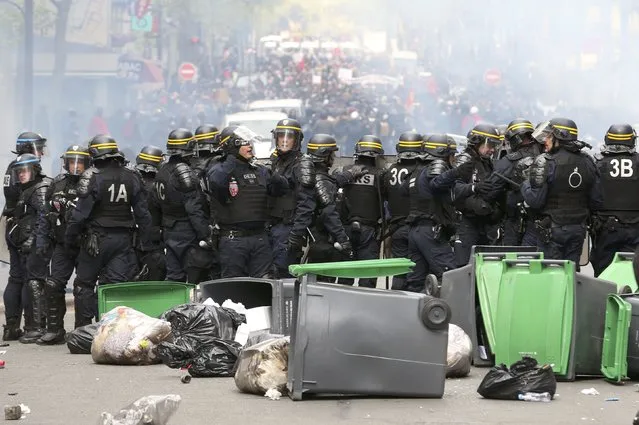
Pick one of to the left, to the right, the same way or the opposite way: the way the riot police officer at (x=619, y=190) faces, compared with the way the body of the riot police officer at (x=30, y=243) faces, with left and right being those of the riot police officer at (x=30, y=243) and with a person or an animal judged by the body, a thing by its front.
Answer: the opposite way

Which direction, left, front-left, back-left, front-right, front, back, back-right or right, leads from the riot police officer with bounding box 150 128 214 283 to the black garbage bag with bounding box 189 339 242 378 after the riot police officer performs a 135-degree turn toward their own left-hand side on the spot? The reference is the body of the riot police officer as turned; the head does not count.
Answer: left

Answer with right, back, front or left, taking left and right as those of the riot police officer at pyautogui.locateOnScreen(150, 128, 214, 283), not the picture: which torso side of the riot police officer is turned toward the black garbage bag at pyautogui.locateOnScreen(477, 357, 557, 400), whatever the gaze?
right

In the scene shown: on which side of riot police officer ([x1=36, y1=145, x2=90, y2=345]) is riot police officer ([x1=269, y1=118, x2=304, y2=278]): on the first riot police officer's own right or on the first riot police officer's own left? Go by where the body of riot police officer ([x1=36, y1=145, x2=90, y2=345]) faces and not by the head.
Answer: on the first riot police officer's own left

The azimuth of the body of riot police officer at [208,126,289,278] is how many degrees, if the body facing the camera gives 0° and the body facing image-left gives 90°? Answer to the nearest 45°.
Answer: approximately 315°

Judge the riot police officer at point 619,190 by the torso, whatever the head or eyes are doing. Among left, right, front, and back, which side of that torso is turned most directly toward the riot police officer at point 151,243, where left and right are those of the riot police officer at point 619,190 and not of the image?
left

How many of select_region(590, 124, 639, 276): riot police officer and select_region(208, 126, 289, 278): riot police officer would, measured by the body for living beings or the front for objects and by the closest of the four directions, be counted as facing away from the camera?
1

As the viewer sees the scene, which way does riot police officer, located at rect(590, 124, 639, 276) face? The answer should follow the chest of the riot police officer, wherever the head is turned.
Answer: away from the camera

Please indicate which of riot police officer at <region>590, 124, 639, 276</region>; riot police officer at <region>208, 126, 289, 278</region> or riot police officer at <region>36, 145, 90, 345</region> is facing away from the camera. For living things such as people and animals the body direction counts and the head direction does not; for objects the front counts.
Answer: riot police officer at <region>590, 124, 639, 276</region>

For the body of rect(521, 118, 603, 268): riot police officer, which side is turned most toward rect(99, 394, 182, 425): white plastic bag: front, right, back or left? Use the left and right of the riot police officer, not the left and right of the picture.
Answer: left

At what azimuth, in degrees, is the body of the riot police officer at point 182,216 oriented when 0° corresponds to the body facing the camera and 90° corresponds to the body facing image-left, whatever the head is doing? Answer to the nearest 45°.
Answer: approximately 225°
